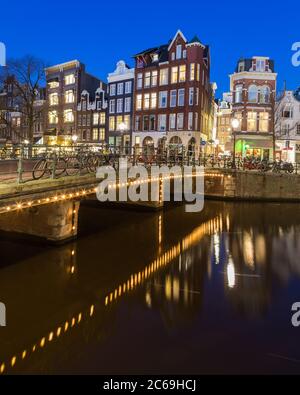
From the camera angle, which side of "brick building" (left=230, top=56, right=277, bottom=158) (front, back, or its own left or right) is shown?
front
